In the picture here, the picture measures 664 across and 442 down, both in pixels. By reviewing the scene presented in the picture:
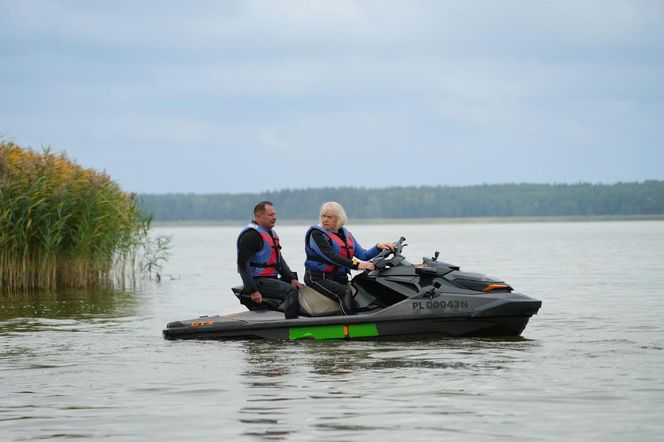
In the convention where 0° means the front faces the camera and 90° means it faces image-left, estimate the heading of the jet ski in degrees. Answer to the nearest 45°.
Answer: approximately 270°

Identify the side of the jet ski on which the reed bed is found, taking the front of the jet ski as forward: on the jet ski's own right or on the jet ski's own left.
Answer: on the jet ski's own left
